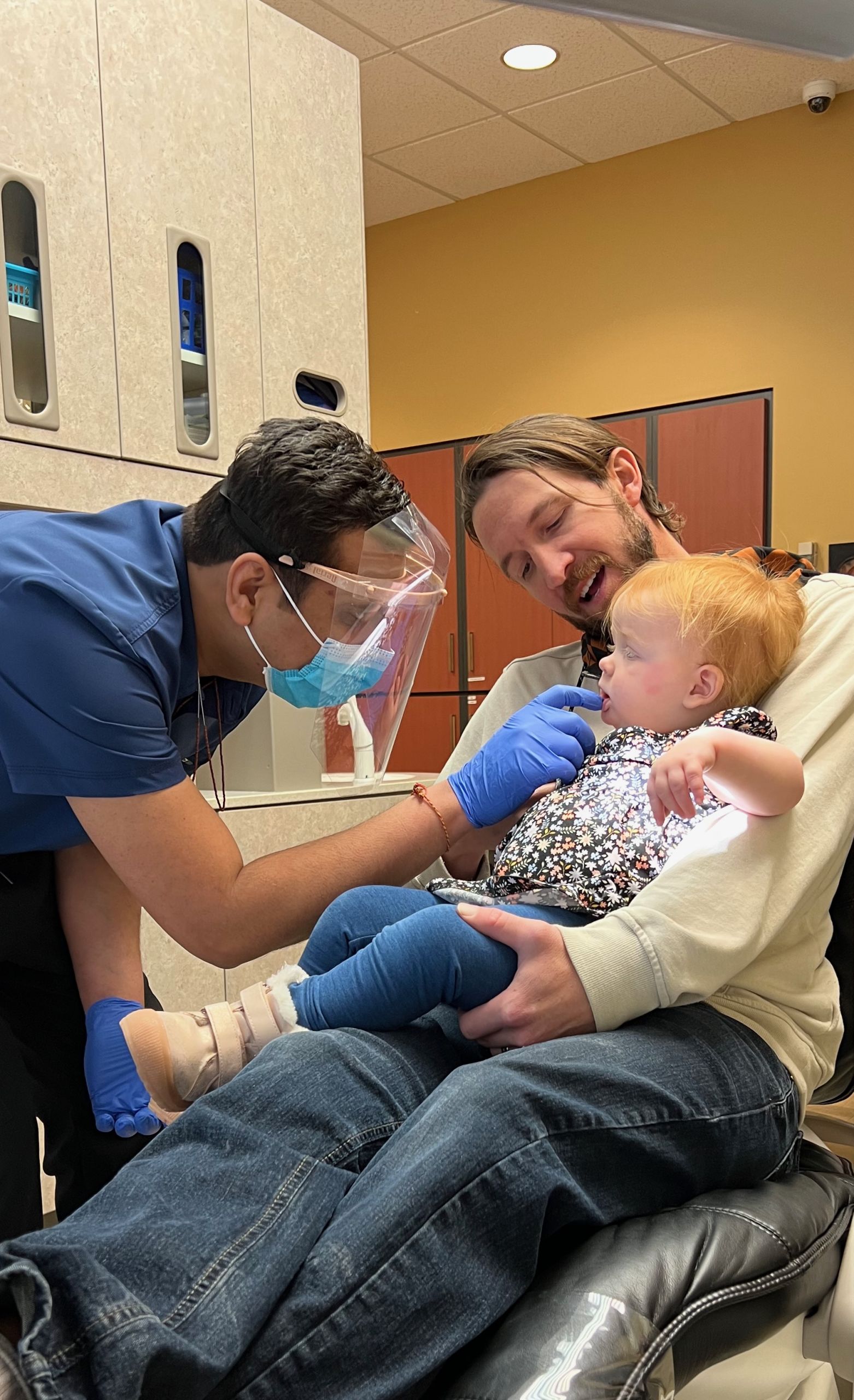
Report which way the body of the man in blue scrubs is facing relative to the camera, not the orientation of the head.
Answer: to the viewer's right

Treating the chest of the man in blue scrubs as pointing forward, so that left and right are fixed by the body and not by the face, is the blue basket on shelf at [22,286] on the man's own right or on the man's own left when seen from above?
on the man's own left

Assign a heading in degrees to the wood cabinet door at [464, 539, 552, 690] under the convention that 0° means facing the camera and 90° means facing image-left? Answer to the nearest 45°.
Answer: approximately 0°

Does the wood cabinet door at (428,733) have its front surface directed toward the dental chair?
yes

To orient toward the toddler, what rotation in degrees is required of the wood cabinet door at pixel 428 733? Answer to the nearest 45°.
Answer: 0° — it already faces them

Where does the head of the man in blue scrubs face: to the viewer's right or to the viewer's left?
to the viewer's right

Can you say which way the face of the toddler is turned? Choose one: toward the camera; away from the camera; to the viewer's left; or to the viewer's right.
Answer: to the viewer's left

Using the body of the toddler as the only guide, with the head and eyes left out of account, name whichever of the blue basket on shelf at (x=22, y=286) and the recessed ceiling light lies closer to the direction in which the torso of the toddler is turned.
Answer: the blue basket on shelf

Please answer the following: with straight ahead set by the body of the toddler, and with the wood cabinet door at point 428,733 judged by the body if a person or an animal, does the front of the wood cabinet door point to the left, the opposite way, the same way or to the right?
to the left
